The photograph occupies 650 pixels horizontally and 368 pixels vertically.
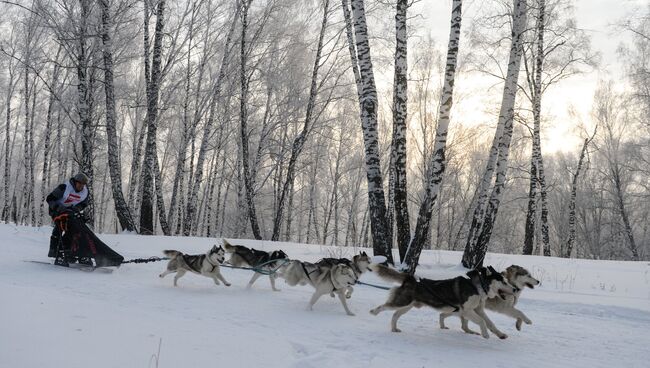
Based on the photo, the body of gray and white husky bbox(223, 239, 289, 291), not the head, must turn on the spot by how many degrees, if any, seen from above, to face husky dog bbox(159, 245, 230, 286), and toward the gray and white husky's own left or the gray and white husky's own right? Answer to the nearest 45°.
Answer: approximately 180°

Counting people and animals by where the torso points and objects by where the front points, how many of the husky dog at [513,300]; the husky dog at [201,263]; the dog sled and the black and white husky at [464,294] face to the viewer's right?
4

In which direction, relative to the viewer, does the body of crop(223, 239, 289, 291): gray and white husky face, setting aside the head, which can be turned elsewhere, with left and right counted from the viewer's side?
facing to the right of the viewer

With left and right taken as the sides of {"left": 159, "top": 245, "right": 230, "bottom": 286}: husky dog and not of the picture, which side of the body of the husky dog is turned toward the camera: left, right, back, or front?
right

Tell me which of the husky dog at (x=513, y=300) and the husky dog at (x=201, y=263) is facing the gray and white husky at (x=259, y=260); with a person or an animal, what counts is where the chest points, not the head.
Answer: the husky dog at (x=201, y=263)

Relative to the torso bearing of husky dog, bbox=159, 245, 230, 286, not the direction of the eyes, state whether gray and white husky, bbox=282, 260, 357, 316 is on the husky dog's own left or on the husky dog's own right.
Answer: on the husky dog's own right

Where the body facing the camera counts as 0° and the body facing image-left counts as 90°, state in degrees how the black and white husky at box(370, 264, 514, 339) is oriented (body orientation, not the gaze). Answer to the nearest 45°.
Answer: approximately 270°

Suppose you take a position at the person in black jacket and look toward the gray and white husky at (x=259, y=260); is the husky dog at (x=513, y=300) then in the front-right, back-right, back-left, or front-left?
front-right

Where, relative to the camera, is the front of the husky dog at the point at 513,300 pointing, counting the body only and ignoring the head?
to the viewer's right

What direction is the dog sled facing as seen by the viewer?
to the viewer's right

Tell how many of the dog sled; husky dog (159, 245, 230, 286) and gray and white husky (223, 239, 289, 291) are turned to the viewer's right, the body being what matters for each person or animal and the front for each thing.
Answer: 3
